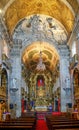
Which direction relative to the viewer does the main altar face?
toward the camera
